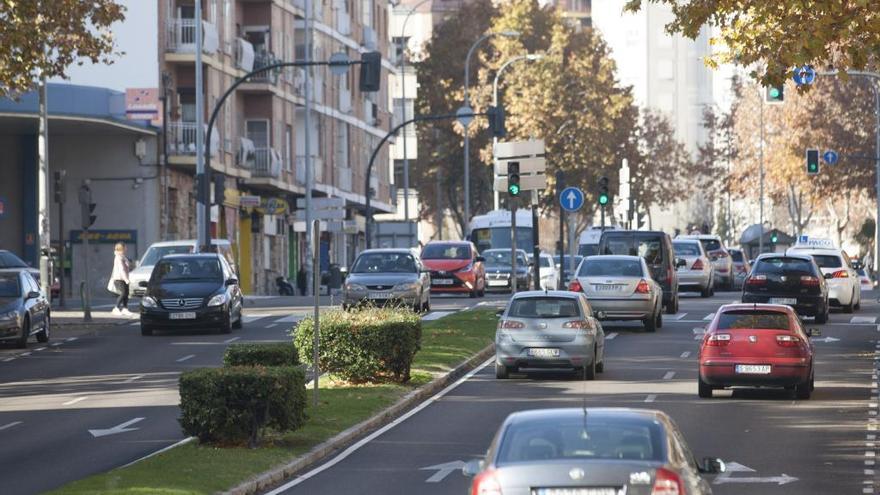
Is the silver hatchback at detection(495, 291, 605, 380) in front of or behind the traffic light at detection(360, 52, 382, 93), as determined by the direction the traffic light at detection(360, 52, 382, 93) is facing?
behind

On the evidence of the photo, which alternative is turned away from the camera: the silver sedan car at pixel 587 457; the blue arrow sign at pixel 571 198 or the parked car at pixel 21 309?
the silver sedan car

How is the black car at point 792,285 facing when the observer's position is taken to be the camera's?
facing away from the viewer

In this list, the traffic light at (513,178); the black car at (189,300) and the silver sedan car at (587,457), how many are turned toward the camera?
2

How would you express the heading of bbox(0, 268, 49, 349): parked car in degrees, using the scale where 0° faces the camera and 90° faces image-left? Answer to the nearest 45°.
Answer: approximately 45°

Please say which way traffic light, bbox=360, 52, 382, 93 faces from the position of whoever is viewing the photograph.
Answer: facing away from the viewer

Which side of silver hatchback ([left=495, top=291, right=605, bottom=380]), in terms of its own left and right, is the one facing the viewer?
back

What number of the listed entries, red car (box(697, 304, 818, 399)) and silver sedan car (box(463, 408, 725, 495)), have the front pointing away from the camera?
2

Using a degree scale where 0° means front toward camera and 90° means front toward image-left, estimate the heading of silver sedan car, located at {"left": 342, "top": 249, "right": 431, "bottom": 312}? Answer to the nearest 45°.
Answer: approximately 0°

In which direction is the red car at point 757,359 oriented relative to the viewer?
away from the camera
